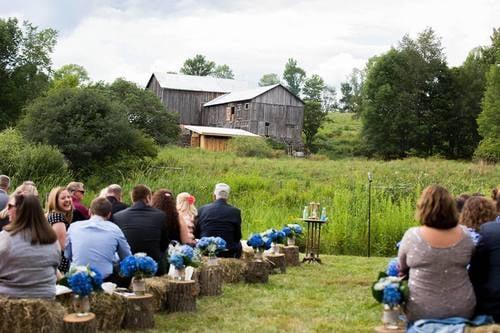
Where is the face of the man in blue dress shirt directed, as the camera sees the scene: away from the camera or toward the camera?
away from the camera

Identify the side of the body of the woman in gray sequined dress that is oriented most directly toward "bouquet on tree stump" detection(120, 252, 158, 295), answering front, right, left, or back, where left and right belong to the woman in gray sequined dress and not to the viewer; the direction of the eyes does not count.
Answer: left

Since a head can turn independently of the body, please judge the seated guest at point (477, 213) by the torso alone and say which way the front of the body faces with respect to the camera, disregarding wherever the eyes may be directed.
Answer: away from the camera

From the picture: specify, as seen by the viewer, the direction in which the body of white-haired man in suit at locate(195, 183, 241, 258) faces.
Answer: away from the camera

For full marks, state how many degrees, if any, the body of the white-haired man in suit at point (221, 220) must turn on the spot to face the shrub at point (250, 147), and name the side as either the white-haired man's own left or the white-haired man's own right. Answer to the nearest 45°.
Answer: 0° — they already face it

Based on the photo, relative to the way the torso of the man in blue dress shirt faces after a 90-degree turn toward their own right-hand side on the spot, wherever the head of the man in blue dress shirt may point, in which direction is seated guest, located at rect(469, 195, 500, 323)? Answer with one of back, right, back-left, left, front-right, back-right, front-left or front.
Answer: front-right

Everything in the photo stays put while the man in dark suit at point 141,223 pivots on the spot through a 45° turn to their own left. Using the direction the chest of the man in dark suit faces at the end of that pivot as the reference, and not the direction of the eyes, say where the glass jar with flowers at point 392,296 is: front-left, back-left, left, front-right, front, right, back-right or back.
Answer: back

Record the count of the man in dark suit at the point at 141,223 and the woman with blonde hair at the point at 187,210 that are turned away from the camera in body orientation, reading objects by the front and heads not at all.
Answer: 2

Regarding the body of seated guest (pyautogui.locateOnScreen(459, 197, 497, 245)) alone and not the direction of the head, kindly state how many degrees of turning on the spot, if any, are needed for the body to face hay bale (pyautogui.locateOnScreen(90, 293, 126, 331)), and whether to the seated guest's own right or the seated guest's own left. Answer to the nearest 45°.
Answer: approximately 90° to the seated guest's own left

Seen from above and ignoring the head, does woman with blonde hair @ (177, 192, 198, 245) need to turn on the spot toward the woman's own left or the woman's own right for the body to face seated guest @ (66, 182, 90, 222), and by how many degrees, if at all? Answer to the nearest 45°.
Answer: approximately 135° to the woman's own left

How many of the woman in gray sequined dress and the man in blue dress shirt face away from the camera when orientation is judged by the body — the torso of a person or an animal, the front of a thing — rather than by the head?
2
